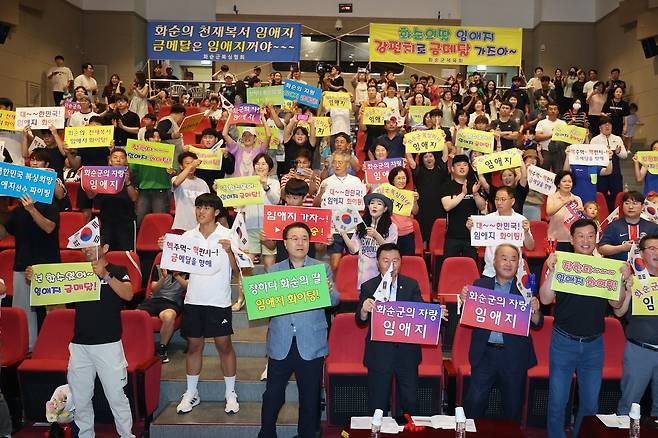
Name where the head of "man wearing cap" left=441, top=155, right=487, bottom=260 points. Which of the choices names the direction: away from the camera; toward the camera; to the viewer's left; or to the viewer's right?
toward the camera

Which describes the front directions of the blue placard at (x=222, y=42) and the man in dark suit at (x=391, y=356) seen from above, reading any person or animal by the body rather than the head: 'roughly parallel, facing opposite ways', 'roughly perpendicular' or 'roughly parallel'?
roughly parallel

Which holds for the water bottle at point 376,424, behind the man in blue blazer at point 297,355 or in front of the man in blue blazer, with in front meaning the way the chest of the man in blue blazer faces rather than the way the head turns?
in front

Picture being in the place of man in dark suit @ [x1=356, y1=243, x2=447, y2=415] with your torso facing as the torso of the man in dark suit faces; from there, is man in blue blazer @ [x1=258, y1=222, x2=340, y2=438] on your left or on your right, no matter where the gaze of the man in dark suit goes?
on your right

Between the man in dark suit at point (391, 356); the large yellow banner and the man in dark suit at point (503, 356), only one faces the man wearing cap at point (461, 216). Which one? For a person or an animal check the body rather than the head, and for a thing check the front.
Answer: the large yellow banner

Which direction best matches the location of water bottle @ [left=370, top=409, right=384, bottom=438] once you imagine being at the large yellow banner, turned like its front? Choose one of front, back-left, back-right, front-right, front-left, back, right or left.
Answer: front

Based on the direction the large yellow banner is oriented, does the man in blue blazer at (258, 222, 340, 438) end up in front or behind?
in front

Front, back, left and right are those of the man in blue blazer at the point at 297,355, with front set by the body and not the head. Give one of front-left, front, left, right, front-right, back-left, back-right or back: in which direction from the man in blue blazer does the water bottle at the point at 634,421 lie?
front-left

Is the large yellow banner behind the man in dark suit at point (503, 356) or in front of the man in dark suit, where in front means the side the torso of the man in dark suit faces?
behind

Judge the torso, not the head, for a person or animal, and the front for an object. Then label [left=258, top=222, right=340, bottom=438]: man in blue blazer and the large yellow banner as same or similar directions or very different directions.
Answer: same or similar directions

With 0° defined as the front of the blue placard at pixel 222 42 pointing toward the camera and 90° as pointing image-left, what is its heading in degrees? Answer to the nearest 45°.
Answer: approximately 0°

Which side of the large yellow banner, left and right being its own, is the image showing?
front

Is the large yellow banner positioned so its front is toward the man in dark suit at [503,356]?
yes

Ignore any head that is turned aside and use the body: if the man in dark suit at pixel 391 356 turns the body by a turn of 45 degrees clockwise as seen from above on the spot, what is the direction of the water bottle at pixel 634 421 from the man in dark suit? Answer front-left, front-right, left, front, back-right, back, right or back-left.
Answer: left

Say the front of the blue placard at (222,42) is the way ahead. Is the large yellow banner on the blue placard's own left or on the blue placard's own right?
on the blue placard's own left

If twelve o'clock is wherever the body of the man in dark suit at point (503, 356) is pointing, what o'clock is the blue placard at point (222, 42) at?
The blue placard is roughly at 5 o'clock from the man in dark suit.

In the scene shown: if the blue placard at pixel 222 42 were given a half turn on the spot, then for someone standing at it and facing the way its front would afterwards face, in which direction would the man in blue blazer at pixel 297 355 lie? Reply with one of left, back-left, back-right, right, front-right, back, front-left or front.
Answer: back

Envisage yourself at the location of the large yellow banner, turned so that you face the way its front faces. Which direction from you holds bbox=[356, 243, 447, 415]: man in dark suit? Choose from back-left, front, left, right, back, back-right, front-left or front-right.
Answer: front
